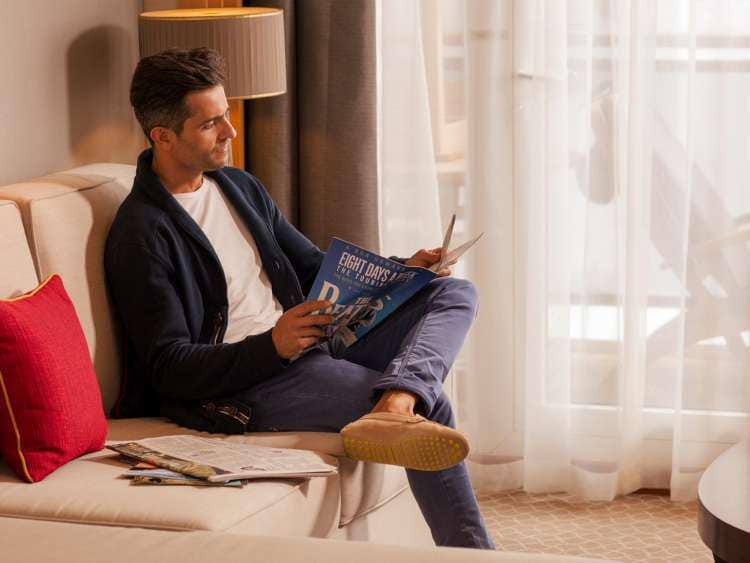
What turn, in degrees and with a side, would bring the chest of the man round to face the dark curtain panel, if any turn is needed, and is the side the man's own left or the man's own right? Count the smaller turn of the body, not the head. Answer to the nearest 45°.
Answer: approximately 135° to the man's own left

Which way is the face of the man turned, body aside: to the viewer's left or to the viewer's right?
to the viewer's right

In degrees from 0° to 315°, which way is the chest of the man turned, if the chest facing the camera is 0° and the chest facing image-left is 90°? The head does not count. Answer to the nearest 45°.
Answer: approximately 315°
